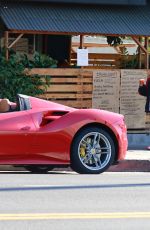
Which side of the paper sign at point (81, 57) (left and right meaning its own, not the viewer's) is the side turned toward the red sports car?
front

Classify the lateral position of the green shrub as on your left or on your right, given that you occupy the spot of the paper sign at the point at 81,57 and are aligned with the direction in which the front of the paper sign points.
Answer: on your right

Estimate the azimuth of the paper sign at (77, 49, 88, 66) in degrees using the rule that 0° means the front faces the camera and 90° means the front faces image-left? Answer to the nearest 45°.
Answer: approximately 0°

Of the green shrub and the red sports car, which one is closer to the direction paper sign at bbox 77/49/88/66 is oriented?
the red sports car
